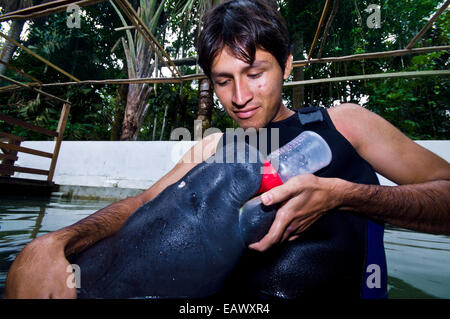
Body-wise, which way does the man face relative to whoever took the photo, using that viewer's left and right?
facing the viewer and to the left of the viewer

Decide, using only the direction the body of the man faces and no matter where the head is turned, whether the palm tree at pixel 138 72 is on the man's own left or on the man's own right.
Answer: on the man's own right

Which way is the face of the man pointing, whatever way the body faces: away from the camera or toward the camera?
toward the camera

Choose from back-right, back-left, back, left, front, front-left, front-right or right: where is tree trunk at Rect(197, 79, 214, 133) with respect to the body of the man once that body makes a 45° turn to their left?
back

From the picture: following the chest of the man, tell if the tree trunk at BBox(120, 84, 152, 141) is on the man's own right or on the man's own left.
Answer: on the man's own right
